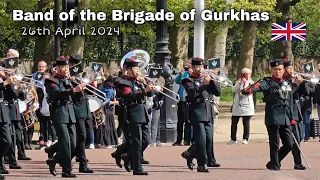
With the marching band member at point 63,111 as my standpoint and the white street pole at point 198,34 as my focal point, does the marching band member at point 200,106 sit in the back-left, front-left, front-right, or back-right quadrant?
front-right

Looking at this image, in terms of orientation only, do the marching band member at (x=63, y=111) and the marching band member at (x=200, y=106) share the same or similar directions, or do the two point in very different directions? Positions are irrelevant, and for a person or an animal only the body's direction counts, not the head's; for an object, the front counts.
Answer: same or similar directions

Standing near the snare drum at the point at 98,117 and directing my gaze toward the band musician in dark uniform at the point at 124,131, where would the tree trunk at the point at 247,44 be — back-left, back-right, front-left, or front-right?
back-left

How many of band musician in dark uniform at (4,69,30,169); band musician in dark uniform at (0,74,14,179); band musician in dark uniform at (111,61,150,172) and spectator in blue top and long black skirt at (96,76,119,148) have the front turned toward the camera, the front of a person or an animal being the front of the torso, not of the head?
0

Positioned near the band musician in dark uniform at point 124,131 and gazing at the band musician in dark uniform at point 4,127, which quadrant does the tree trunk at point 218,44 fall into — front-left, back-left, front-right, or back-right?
back-right
